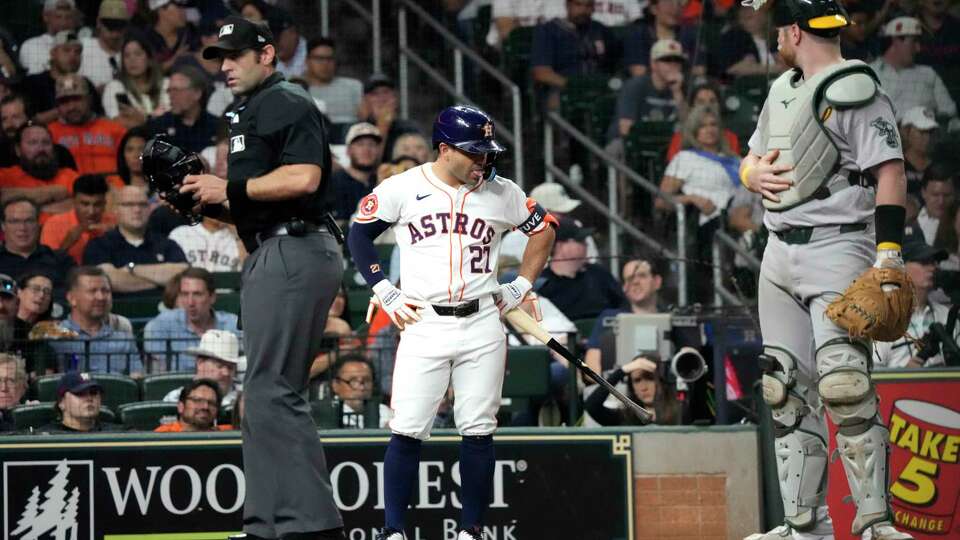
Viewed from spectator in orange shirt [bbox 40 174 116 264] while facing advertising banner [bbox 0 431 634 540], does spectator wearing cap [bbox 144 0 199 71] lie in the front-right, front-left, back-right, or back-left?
back-left

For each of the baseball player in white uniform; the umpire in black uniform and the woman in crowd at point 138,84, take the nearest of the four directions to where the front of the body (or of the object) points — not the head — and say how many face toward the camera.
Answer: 2

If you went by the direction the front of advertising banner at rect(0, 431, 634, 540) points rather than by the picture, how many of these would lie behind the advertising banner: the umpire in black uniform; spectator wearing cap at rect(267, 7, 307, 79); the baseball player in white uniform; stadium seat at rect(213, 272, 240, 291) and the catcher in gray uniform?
2

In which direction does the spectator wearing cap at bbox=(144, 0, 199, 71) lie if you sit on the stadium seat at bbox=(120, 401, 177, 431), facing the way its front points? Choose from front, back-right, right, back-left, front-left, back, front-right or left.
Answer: back
